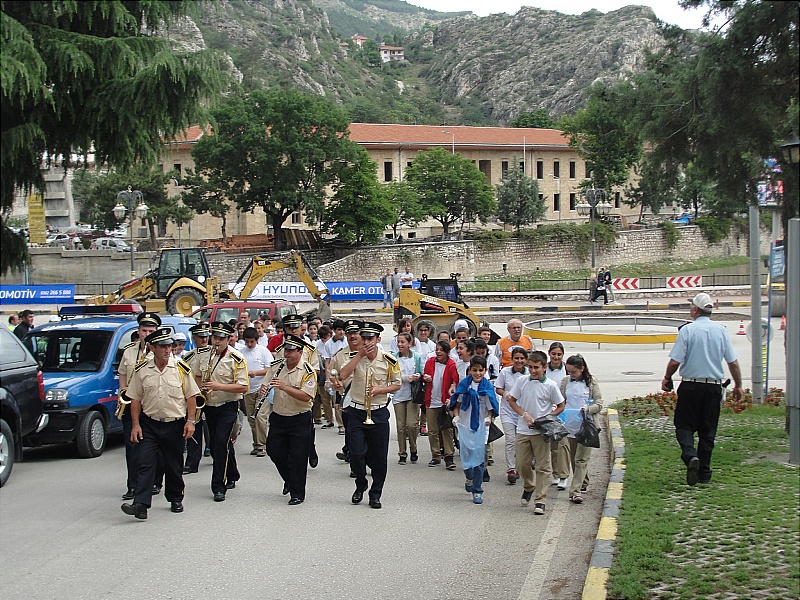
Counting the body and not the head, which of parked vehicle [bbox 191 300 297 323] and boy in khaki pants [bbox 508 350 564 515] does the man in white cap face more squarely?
the parked vehicle

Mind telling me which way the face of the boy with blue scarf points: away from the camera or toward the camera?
toward the camera

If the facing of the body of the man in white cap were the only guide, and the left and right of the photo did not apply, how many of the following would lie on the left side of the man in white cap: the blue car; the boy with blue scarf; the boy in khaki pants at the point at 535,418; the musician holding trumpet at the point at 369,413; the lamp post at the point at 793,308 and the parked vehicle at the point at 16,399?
5

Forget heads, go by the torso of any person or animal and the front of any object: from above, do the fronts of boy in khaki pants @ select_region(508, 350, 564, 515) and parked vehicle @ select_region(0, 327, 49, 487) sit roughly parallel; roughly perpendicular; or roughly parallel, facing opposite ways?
roughly parallel

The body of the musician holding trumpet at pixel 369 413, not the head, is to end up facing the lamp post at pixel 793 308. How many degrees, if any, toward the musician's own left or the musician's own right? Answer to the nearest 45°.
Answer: approximately 45° to the musician's own left

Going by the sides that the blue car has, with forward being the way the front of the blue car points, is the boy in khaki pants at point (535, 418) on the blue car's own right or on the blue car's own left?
on the blue car's own left

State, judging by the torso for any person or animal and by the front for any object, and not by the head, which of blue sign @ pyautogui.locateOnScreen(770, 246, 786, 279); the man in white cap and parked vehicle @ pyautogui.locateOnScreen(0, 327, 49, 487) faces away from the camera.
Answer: the man in white cap

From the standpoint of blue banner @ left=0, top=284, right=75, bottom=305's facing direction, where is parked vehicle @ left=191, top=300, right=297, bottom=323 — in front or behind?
in front

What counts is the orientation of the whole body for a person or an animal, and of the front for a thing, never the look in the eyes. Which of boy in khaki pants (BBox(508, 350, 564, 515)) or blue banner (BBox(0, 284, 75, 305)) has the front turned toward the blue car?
the blue banner

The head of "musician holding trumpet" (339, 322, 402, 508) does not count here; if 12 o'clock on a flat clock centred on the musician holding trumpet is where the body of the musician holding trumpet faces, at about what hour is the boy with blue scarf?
The boy with blue scarf is roughly at 9 o'clock from the musician holding trumpet.

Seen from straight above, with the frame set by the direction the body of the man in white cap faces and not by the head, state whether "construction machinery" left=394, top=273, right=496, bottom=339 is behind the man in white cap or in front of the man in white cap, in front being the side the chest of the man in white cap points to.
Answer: in front

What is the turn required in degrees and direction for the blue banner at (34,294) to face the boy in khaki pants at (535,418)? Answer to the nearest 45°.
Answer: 0° — it already faces them

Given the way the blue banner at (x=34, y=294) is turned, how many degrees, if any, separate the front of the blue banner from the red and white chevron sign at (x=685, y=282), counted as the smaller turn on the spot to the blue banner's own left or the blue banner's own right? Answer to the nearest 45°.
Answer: approximately 45° to the blue banner's own left

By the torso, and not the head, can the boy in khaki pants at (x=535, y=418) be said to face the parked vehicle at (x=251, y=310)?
no

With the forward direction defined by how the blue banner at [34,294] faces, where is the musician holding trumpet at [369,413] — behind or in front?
in front

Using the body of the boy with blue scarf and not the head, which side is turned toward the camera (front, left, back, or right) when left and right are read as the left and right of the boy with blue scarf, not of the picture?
front

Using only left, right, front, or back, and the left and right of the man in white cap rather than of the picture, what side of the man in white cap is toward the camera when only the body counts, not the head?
back

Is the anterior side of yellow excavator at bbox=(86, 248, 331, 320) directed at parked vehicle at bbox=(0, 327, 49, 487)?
no
